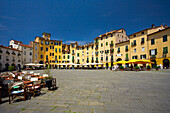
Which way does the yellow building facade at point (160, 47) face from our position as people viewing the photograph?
facing the viewer and to the left of the viewer
